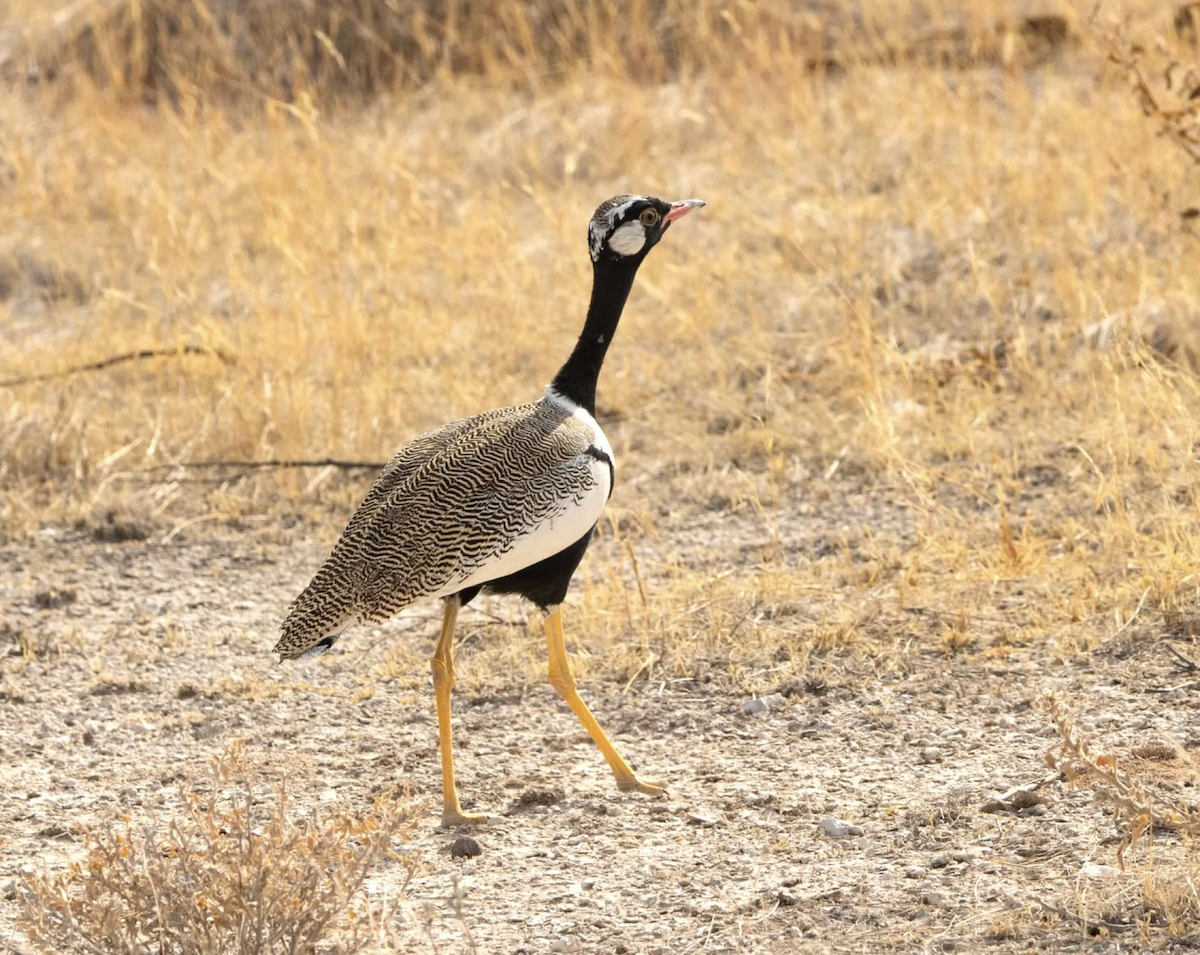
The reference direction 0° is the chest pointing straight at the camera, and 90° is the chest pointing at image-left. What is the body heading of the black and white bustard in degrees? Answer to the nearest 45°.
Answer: approximately 270°

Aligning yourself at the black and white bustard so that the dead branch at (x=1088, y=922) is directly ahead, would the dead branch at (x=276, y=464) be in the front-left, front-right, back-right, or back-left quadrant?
back-left

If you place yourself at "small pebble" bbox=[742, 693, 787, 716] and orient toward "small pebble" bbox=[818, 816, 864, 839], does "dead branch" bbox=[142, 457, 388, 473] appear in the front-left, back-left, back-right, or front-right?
back-right
